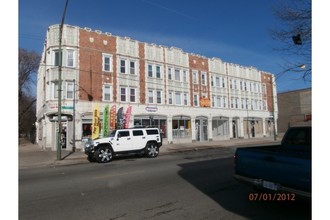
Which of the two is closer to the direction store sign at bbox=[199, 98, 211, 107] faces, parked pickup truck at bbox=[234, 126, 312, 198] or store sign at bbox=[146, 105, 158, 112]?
the parked pickup truck

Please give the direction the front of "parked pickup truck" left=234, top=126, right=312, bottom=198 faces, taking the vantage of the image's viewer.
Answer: facing away from the viewer and to the right of the viewer

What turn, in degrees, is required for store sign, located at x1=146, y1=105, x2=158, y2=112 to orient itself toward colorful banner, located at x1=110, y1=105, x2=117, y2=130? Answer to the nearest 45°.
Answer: approximately 45° to its right

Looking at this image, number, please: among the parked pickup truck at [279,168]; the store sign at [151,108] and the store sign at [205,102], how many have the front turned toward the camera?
2

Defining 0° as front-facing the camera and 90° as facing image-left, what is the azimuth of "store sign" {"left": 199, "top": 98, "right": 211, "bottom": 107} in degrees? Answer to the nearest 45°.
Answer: approximately 0°

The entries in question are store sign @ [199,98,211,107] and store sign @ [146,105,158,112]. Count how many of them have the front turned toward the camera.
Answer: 2

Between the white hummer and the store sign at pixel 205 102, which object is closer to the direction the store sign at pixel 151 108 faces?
the white hummer

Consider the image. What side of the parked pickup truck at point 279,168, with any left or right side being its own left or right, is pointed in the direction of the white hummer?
left

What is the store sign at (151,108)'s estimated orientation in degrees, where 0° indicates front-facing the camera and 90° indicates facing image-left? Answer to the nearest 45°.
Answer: approximately 0°

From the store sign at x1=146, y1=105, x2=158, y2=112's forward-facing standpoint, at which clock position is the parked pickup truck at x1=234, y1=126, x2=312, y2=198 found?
The parked pickup truck is roughly at 12 o'clock from the store sign.
